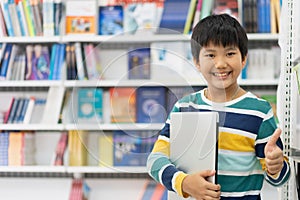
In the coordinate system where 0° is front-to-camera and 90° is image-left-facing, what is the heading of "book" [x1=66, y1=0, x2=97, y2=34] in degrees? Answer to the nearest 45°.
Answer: approximately 0°

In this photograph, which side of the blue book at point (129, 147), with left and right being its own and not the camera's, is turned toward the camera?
front

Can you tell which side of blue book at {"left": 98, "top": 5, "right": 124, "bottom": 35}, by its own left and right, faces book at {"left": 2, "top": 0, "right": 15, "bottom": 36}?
right

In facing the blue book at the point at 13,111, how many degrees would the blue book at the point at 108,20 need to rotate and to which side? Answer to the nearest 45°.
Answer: approximately 90° to its right

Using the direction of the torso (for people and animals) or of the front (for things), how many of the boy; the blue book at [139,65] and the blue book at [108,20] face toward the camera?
3

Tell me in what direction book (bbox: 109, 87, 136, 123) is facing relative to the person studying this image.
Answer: facing the viewer

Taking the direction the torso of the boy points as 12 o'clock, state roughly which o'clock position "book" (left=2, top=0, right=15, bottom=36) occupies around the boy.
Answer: The book is roughly at 5 o'clock from the boy.

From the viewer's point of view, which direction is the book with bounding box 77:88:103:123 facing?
toward the camera
